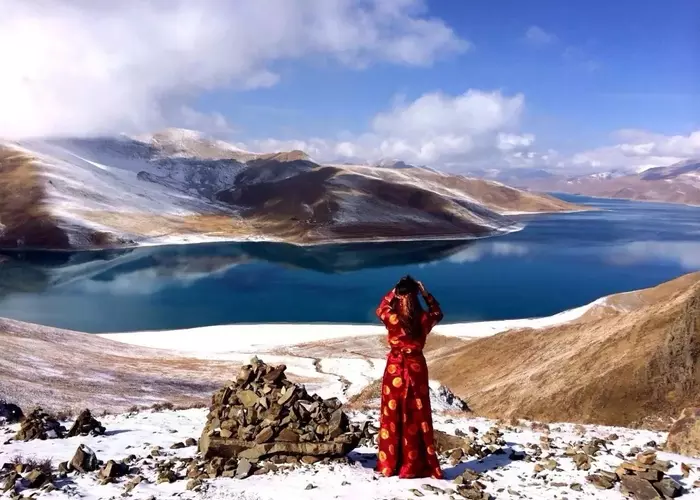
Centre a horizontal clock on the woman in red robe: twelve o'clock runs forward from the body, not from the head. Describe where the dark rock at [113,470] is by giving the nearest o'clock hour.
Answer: The dark rock is roughly at 9 o'clock from the woman in red robe.

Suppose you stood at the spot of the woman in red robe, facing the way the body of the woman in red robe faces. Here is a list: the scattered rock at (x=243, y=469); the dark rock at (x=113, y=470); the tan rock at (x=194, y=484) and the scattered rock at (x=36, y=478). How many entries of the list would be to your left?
4

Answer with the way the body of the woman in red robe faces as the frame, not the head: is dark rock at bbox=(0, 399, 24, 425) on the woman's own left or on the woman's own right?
on the woman's own left

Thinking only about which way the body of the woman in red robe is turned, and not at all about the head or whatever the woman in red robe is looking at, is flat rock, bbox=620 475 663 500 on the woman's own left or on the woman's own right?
on the woman's own right

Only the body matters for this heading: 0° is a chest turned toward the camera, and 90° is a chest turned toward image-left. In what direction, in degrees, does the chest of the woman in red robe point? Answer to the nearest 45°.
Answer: approximately 180°

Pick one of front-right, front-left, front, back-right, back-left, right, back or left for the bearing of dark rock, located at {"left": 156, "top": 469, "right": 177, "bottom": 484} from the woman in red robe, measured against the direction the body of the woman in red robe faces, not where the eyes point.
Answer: left

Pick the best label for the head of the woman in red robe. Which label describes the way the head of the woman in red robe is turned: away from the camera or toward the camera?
away from the camera

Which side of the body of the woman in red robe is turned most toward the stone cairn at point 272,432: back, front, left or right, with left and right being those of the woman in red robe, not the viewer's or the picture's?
left

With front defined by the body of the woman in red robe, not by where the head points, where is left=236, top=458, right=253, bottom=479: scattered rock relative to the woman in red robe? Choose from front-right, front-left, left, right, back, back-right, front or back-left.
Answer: left

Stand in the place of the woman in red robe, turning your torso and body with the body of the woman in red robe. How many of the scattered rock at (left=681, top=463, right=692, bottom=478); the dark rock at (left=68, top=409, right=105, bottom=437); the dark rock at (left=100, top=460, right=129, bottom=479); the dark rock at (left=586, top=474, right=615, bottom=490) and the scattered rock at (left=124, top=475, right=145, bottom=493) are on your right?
2

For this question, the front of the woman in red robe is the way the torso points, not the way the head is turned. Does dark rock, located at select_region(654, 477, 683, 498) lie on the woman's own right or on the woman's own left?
on the woman's own right

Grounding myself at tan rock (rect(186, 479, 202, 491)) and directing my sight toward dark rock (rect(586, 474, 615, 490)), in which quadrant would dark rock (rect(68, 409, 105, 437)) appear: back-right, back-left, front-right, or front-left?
back-left

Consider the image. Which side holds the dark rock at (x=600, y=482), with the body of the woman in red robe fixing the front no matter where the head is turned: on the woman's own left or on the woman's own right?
on the woman's own right
